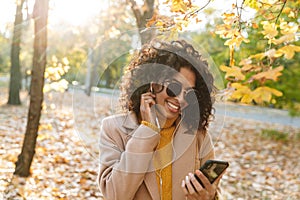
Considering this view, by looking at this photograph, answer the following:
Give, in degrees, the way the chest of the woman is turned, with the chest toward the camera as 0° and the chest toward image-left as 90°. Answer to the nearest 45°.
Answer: approximately 315°
